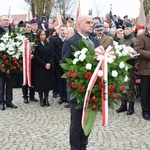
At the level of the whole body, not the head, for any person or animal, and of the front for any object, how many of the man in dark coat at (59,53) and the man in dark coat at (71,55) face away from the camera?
0

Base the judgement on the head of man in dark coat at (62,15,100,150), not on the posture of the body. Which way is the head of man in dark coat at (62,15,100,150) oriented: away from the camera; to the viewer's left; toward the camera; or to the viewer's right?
to the viewer's right

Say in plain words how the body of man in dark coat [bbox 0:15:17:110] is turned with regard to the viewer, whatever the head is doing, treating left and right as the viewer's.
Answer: facing the viewer and to the right of the viewer

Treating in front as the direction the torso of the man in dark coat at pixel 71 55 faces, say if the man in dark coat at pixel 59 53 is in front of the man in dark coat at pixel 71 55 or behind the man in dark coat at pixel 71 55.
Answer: behind

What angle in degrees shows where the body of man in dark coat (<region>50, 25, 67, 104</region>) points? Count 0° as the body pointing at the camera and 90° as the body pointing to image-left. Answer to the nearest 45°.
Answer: approximately 315°

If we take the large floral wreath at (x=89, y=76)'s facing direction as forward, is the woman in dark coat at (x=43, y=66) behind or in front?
behind
